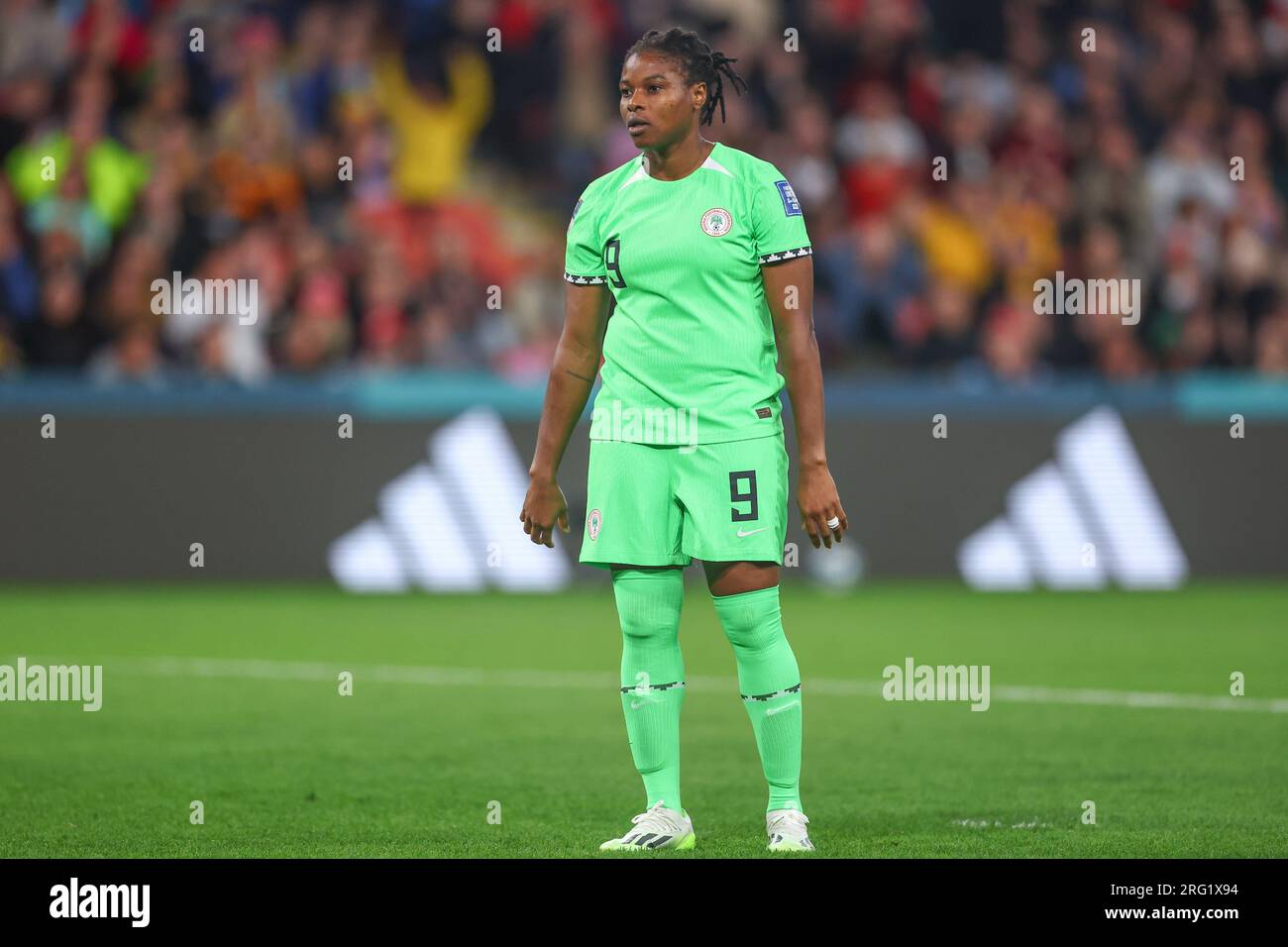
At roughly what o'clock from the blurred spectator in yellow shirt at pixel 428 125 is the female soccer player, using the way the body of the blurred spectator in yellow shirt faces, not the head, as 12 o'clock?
The female soccer player is roughly at 12 o'clock from the blurred spectator in yellow shirt.

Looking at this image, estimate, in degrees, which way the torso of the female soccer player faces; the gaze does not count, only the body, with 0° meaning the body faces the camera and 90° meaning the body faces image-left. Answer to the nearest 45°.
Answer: approximately 45°

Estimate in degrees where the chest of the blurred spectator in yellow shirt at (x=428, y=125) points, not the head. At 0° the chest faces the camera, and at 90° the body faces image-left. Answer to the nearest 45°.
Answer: approximately 0°

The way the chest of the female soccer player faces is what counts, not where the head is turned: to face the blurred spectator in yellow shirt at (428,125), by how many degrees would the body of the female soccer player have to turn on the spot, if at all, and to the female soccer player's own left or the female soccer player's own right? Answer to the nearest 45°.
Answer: approximately 135° to the female soccer player's own right

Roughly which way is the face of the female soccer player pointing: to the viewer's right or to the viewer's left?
to the viewer's left
